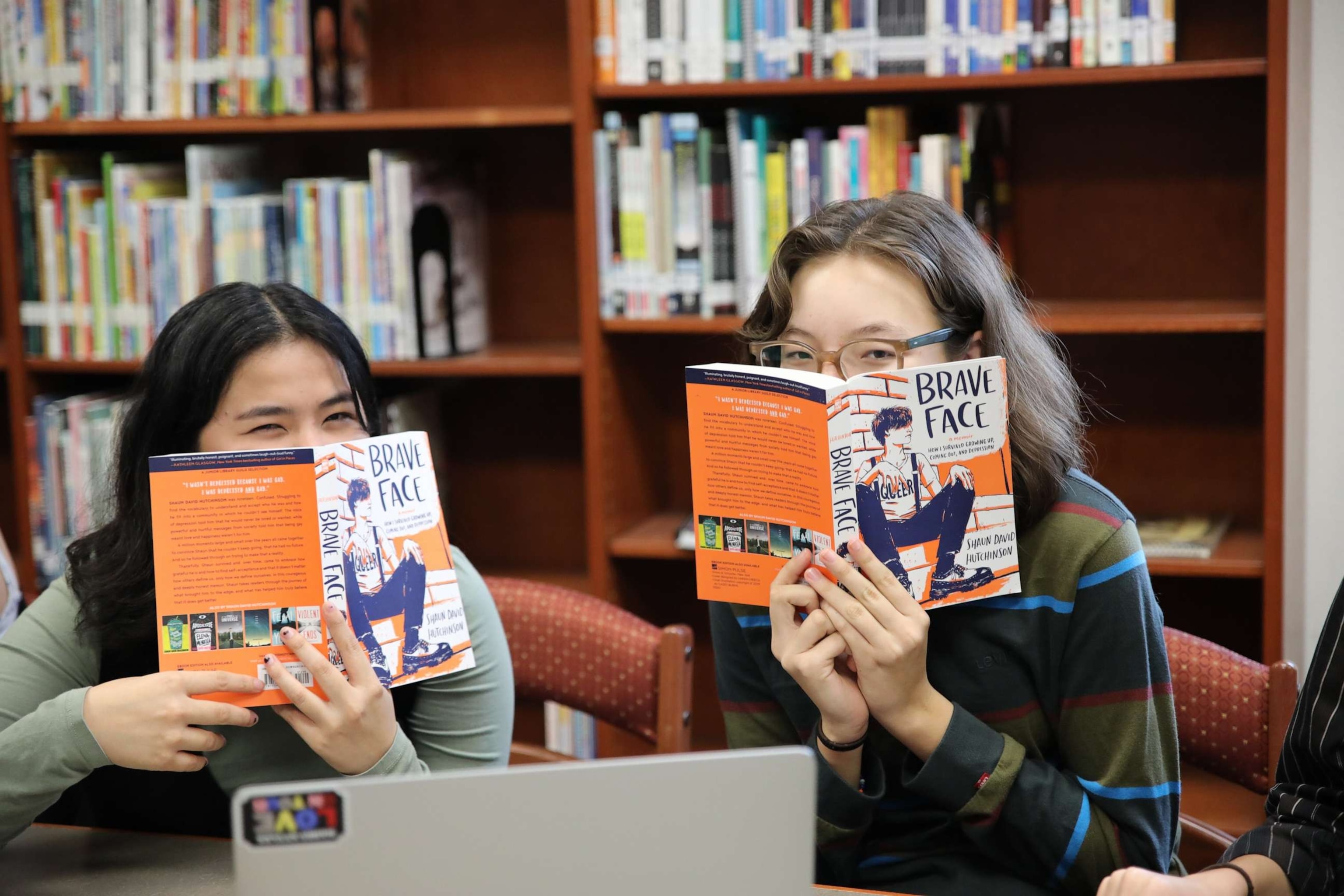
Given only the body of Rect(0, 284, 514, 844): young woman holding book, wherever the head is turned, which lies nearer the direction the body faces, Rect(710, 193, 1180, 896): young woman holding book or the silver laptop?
the silver laptop

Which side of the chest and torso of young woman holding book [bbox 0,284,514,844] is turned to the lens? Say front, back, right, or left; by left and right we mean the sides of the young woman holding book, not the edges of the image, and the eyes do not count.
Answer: front

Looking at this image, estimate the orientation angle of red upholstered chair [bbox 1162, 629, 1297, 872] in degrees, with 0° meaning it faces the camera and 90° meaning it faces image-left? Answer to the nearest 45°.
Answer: approximately 45°

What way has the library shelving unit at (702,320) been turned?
toward the camera

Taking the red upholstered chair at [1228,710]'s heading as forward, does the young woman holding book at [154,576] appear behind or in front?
in front

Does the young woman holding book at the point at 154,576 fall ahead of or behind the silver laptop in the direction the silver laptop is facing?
ahead

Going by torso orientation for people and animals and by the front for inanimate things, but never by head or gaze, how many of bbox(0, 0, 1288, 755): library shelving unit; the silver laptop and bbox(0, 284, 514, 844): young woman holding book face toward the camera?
2
